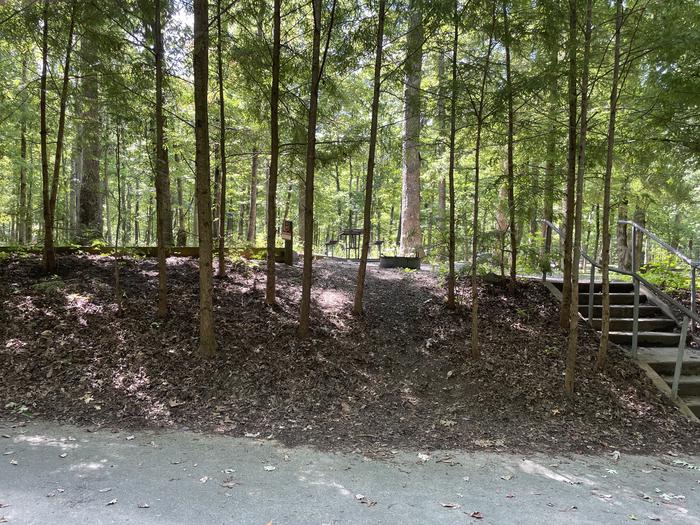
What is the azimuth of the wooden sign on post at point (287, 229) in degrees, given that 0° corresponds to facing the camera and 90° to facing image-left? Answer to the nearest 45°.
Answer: approximately 0°
